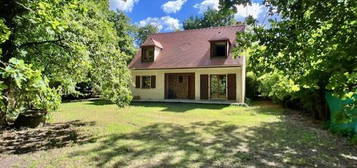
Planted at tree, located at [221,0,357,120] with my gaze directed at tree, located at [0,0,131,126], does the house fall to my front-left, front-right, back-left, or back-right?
front-right

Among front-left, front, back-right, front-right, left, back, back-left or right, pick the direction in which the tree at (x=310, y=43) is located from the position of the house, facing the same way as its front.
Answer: front

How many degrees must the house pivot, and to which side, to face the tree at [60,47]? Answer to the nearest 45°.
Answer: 0° — it already faces it

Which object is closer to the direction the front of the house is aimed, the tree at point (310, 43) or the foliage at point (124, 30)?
the tree

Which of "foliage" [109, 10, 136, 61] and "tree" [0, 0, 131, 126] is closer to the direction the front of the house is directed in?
the tree

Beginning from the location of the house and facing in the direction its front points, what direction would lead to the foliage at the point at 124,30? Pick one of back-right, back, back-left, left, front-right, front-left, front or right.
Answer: back-right

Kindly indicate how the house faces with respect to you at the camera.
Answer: facing the viewer
